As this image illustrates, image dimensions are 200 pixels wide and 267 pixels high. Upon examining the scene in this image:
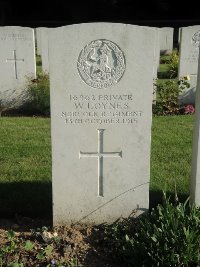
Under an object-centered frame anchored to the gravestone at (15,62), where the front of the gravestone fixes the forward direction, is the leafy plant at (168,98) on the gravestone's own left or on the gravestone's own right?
on the gravestone's own left

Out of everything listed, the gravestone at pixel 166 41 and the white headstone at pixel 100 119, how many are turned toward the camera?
2

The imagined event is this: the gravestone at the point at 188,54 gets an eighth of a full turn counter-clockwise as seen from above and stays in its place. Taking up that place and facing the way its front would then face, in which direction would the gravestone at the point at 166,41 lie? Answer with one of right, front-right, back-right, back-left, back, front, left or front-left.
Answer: back-left

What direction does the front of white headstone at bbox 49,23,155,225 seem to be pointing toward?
toward the camera

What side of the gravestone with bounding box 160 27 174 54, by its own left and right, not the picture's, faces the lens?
front

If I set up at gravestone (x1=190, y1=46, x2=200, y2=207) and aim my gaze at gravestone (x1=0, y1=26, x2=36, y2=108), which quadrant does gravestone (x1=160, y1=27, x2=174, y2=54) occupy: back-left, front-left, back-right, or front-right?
front-right

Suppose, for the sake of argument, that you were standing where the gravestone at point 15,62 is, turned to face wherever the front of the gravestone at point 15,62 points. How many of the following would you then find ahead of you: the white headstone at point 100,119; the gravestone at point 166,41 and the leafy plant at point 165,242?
2

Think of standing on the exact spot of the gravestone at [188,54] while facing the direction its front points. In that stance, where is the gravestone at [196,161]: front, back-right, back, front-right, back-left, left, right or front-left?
front

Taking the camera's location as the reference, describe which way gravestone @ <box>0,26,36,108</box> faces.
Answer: facing the viewer

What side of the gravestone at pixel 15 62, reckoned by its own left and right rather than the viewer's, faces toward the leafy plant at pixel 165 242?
front

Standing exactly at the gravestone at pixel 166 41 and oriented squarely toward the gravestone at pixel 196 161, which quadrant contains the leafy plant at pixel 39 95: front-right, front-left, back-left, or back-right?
front-right

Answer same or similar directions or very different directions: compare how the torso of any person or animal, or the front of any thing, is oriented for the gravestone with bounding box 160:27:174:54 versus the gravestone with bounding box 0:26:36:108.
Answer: same or similar directions

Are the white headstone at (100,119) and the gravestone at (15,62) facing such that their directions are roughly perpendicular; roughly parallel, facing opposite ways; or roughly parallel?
roughly parallel

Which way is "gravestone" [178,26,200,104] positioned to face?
toward the camera
